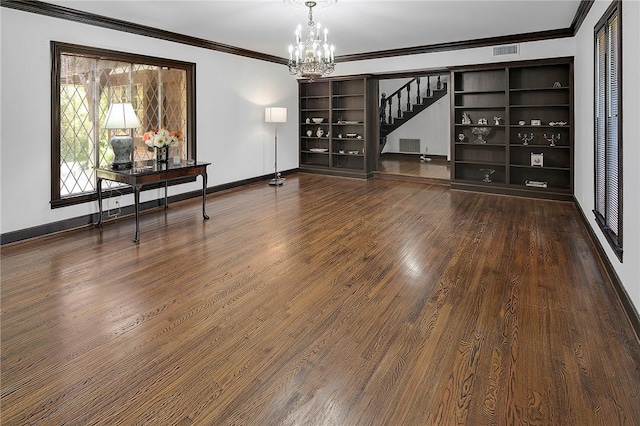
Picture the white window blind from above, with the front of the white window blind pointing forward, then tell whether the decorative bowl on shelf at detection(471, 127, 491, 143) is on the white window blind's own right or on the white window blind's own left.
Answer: on the white window blind's own right

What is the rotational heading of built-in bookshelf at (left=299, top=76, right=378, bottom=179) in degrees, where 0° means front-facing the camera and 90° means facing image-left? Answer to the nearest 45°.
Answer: approximately 45°

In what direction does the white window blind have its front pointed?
to the viewer's left

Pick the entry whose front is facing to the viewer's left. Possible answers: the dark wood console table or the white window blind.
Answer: the white window blind

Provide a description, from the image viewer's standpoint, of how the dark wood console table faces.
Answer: facing the viewer and to the right of the viewer
